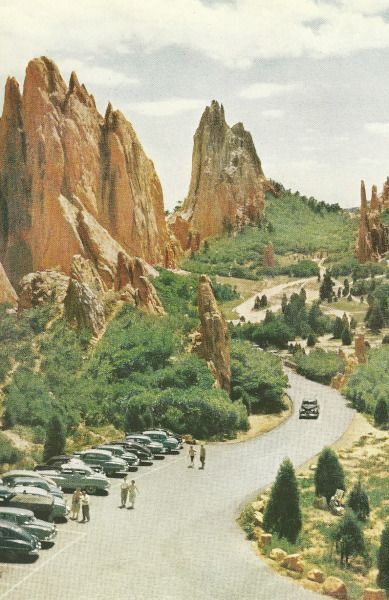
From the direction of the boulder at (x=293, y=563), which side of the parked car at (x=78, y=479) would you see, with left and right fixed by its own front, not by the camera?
back

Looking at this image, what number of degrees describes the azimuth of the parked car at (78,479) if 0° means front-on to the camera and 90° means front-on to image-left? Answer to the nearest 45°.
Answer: approximately 135°

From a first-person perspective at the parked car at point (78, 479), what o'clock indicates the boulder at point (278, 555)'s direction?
The boulder is roughly at 6 o'clock from the parked car.

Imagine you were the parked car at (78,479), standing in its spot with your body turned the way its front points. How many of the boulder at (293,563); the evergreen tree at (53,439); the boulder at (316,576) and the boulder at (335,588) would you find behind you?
3

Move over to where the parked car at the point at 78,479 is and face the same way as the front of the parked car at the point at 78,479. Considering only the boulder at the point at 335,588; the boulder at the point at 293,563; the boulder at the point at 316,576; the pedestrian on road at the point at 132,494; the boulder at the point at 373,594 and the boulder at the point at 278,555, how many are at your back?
6

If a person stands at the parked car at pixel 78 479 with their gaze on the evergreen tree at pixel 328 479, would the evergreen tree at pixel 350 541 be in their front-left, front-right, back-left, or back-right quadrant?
front-right

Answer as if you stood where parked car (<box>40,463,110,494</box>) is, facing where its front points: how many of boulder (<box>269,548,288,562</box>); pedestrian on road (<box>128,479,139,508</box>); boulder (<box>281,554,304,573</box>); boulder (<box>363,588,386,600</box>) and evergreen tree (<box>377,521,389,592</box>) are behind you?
5

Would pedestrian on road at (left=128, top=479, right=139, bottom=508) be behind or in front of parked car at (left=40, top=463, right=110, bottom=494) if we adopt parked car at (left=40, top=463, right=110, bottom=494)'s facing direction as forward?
behind

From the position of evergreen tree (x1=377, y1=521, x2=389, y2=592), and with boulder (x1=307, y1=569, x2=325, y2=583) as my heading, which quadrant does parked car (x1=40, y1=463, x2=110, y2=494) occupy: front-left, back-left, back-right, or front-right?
front-right

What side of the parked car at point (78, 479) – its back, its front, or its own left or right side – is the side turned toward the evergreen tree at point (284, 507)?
back

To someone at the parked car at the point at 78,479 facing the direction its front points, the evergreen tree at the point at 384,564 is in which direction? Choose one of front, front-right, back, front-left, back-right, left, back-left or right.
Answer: back

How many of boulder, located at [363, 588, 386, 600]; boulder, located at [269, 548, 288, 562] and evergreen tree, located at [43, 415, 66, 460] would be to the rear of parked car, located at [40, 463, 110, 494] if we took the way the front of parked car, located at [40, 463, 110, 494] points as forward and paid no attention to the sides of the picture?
2

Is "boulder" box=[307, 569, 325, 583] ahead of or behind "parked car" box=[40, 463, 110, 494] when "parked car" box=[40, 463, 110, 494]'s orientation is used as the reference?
behind
